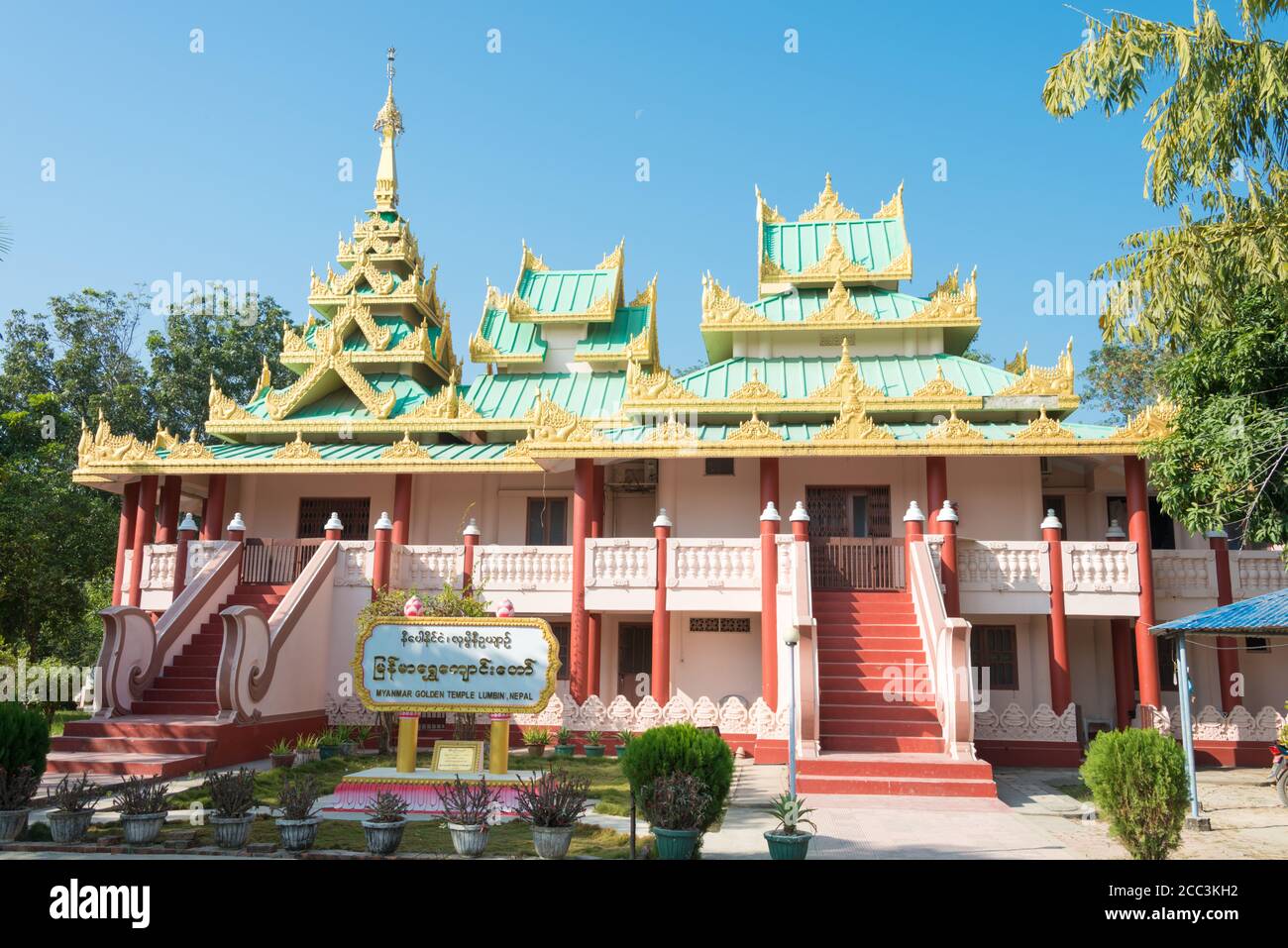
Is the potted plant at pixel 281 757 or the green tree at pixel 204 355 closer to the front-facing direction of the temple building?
the potted plant

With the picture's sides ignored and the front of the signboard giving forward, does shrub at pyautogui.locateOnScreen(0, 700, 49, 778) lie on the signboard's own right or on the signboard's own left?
on the signboard's own right

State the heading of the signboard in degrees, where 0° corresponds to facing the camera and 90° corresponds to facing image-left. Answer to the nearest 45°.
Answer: approximately 0°

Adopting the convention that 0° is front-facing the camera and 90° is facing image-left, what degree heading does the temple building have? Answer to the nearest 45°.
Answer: approximately 0°

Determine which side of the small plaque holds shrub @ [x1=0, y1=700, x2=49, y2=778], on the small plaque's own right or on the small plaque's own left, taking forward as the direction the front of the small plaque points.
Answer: on the small plaque's own right

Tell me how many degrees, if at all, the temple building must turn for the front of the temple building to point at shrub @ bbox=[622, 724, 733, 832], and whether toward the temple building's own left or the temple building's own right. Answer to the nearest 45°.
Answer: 0° — it already faces it

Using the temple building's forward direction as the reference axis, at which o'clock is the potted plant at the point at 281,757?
The potted plant is roughly at 2 o'clock from the temple building.

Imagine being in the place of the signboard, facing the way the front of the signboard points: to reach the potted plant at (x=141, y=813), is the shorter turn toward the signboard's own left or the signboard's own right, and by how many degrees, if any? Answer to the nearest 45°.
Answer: approximately 45° to the signboard's own right
